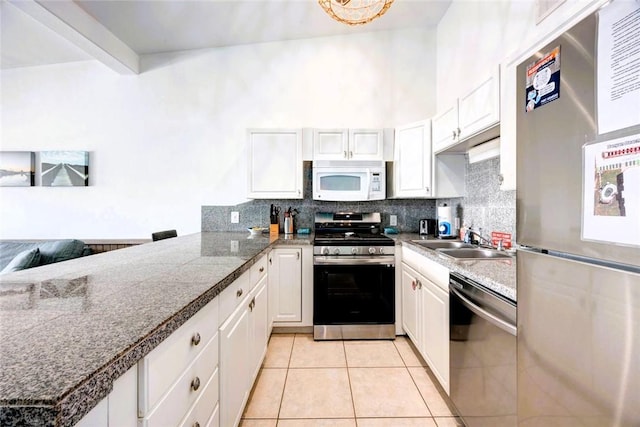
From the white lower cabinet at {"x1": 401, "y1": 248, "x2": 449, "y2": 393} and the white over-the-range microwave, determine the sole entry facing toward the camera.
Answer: the white over-the-range microwave

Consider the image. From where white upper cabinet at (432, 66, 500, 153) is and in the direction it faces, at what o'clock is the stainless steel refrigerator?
The stainless steel refrigerator is roughly at 10 o'clock from the white upper cabinet.

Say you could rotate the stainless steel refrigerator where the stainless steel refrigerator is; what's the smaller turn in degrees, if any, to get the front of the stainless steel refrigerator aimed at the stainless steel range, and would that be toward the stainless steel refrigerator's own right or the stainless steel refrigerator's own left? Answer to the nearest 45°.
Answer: approximately 90° to the stainless steel refrigerator's own right

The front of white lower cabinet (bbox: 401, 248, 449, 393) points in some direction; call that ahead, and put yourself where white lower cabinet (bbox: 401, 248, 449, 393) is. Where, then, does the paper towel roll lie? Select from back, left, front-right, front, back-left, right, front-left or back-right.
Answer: right

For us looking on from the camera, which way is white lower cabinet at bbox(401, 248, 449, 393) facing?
facing to the left of the viewer

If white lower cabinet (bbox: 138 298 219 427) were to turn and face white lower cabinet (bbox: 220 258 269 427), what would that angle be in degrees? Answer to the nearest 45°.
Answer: approximately 90° to its left

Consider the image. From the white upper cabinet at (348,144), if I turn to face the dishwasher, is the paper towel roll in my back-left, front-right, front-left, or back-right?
front-left

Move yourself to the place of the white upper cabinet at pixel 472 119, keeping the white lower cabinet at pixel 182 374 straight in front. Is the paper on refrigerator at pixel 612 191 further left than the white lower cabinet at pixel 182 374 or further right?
left

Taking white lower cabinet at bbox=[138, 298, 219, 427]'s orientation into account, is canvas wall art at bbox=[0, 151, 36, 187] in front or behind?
behind

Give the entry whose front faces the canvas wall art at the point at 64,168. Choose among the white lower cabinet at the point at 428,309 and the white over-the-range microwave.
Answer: the white lower cabinet

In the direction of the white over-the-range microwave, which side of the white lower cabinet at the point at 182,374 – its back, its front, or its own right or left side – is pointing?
left

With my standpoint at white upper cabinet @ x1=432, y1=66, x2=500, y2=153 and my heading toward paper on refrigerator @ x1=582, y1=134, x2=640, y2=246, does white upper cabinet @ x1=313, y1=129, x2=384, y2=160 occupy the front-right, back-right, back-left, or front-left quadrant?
back-right

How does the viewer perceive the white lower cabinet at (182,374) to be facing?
facing the viewer and to the right of the viewer

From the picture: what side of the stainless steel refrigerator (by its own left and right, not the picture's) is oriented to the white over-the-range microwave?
right

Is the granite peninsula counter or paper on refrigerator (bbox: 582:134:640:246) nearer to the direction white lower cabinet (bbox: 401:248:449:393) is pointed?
the granite peninsula counter

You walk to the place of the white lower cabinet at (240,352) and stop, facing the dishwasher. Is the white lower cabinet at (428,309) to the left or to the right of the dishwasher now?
left

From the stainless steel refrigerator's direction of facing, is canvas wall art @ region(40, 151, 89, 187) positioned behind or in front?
in front

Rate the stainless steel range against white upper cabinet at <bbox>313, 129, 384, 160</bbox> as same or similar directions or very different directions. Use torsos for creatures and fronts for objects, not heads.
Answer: same or similar directions

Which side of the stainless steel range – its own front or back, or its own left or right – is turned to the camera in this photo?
front

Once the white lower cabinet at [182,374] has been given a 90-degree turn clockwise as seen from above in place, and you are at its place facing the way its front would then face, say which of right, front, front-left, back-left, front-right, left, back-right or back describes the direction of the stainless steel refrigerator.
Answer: left

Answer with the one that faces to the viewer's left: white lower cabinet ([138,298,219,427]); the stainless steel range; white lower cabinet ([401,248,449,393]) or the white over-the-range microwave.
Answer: white lower cabinet ([401,248,449,393])

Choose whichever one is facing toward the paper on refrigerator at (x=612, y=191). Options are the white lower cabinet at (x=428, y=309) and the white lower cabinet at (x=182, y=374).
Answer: the white lower cabinet at (x=182, y=374)

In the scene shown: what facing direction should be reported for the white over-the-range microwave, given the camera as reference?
facing the viewer

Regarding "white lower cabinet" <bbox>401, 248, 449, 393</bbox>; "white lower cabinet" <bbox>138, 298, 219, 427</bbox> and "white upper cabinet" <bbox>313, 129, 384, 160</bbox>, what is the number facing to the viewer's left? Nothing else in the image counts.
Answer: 1
